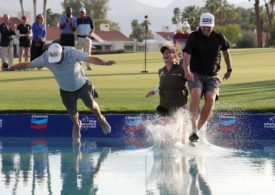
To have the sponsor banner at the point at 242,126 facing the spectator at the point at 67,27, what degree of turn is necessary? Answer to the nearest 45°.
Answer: approximately 135° to its right

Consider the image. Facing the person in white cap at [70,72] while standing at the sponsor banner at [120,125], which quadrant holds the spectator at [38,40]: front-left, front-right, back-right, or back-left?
back-right

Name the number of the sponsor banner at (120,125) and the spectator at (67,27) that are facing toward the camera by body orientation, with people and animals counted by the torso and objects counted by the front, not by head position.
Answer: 2

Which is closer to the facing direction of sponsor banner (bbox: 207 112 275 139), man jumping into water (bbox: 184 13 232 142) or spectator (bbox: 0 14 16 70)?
the man jumping into water
